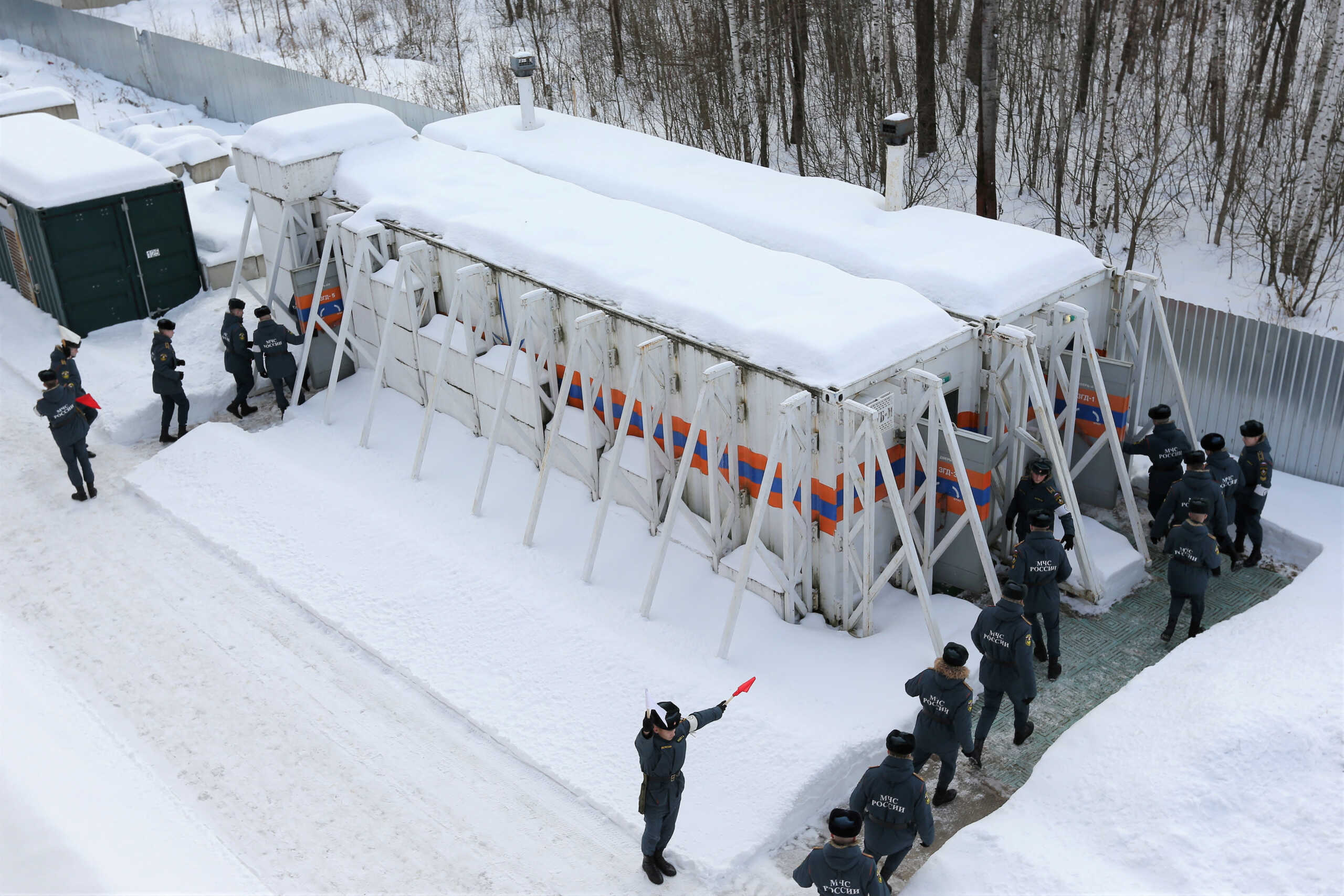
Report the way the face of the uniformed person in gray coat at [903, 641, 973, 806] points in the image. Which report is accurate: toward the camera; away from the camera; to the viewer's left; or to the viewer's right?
away from the camera

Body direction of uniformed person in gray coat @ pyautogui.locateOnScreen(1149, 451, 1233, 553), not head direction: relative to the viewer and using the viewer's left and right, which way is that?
facing away from the viewer

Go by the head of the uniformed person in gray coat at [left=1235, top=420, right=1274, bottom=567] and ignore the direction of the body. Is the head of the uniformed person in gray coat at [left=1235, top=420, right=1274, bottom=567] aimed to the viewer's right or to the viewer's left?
to the viewer's left

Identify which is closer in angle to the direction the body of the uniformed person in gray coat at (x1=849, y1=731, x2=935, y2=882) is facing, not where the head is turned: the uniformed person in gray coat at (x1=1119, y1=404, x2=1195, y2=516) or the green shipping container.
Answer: the uniformed person in gray coat

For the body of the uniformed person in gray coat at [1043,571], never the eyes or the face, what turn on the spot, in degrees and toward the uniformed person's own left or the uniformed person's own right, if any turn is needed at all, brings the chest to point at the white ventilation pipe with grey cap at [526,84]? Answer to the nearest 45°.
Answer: approximately 45° to the uniformed person's own left

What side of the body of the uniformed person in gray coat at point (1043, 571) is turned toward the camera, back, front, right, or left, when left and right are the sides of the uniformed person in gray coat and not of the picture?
back

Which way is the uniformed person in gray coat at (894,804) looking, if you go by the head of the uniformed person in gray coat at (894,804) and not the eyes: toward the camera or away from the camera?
away from the camera

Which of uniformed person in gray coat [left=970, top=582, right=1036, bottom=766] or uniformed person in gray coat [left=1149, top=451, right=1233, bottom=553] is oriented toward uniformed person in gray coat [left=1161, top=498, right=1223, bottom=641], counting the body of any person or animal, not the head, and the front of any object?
uniformed person in gray coat [left=970, top=582, right=1036, bottom=766]

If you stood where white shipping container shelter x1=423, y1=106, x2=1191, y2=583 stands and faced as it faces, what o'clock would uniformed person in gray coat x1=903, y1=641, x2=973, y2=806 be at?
The uniformed person in gray coat is roughly at 2 o'clock from the white shipping container shelter.

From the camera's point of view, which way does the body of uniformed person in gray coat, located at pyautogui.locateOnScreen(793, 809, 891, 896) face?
away from the camera
